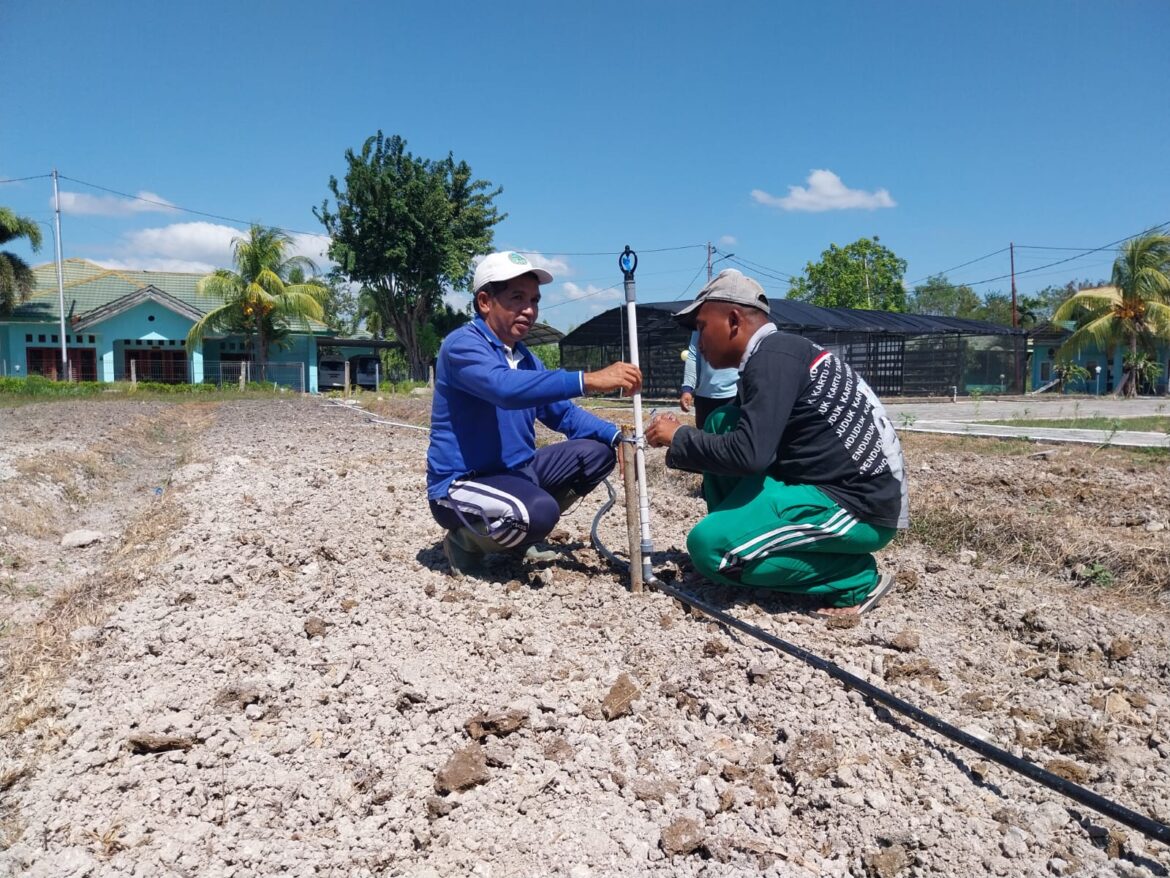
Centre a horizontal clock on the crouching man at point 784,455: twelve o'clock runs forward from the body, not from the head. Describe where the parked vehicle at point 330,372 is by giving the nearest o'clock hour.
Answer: The parked vehicle is roughly at 2 o'clock from the crouching man.

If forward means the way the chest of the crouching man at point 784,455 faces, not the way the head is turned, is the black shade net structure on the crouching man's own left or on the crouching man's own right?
on the crouching man's own right

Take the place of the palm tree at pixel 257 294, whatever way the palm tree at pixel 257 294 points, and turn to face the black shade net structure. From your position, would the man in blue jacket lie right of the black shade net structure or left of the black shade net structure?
right

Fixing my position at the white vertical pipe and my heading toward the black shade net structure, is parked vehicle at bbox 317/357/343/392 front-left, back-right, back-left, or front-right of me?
front-left

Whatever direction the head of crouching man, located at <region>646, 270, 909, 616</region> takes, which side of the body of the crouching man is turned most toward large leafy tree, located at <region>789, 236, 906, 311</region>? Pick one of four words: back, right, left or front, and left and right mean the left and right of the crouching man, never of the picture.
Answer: right

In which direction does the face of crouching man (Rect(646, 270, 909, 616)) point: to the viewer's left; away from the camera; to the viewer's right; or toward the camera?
to the viewer's left

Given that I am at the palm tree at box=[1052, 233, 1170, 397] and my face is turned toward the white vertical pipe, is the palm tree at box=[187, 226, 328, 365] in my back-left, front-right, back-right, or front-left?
front-right

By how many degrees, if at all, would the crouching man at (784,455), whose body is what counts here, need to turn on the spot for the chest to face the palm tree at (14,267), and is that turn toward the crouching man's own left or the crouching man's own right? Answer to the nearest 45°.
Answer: approximately 45° to the crouching man's own right

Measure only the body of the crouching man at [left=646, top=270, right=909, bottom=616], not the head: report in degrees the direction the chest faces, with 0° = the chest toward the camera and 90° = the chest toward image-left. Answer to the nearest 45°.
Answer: approximately 90°
